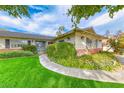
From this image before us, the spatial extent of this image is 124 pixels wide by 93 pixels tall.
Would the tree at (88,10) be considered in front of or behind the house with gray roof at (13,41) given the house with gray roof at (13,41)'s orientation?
in front

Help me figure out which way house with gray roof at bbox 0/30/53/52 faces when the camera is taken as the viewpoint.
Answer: facing the viewer and to the right of the viewer

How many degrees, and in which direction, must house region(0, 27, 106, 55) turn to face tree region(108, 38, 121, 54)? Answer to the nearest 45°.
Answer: approximately 45° to its left
